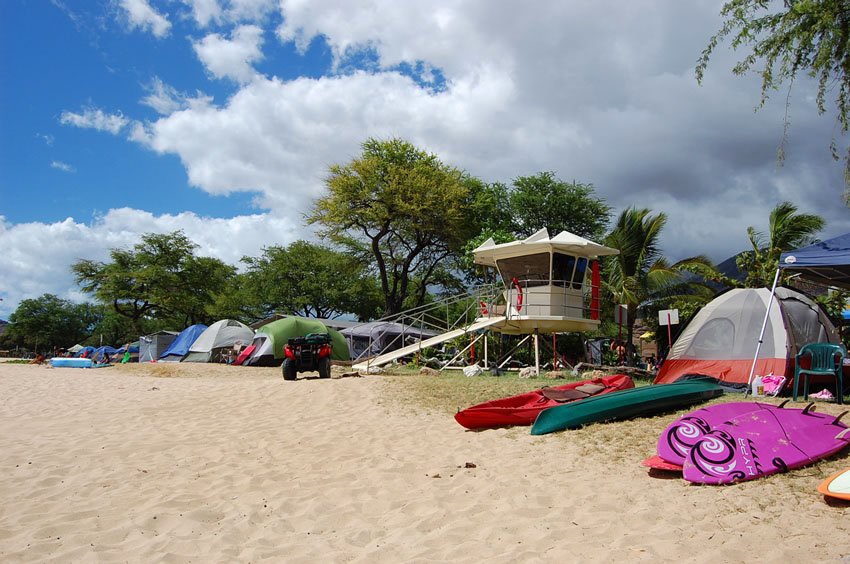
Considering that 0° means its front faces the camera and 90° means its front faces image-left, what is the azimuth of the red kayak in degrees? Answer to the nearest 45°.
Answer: approximately 45°

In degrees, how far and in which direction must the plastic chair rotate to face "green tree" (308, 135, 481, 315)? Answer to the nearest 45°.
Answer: approximately 135° to its right

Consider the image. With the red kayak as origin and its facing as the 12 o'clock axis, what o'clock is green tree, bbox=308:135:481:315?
The green tree is roughly at 4 o'clock from the red kayak.

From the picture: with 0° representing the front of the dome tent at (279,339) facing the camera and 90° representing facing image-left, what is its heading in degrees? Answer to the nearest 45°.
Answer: approximately 45°

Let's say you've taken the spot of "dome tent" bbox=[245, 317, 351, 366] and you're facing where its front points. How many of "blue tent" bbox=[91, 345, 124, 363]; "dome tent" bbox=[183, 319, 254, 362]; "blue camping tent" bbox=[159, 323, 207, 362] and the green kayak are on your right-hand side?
3

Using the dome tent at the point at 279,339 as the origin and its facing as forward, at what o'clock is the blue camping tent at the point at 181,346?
The blue camping tent is roughly at 3 o'clock from the dome tent.

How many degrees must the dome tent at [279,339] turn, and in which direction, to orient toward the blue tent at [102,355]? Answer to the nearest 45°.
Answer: approximately 90° to its right

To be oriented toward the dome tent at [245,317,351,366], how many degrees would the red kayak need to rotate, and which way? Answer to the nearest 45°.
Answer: approximately 90° to its right

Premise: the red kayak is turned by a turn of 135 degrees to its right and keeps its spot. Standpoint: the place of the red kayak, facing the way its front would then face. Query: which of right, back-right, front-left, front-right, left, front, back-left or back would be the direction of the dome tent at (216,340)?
front-left

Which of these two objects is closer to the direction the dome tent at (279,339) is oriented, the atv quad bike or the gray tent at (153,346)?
the atv quad bike

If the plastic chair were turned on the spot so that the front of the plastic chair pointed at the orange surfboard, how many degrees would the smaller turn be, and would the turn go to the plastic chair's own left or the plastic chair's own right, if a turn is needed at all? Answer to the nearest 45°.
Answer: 0° — it already faces it
